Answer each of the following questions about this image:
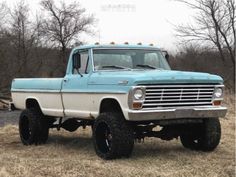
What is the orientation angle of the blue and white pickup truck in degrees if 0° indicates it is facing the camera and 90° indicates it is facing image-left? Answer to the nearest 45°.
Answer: approximately 315°

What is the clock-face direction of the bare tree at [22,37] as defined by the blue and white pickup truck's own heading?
The bare tree is roughly at 7 o'clock from the blue and white pickup truck.
